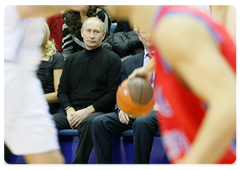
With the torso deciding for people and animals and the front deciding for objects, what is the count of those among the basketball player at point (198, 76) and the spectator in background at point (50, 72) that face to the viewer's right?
0

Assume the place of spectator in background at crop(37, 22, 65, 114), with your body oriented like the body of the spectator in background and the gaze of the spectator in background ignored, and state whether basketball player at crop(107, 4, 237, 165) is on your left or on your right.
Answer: on your left

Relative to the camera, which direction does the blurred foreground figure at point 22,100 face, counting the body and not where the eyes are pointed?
to the viewer's right

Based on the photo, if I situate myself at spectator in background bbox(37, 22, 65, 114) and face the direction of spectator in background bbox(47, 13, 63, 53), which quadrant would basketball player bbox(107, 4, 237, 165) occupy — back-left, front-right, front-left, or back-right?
back-right

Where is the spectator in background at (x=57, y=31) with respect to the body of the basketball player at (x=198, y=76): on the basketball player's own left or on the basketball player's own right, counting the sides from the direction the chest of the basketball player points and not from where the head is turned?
on the basketball player's own right

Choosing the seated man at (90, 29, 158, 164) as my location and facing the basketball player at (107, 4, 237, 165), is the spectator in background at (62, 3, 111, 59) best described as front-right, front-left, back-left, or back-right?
back-right

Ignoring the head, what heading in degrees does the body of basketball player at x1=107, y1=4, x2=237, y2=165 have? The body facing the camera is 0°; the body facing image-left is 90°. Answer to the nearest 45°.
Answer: approximately 90°

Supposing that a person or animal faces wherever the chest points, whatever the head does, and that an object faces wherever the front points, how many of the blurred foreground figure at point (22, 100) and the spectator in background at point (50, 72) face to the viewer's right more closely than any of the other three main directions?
1

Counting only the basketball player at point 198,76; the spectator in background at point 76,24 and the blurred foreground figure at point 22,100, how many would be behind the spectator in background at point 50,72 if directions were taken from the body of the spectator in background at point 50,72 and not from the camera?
1

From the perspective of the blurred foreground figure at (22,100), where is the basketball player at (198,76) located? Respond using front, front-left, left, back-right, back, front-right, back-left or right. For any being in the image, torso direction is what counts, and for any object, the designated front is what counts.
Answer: front-right

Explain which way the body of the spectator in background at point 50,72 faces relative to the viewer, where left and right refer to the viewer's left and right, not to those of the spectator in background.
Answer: facing the viewer and to the left of the viewer
